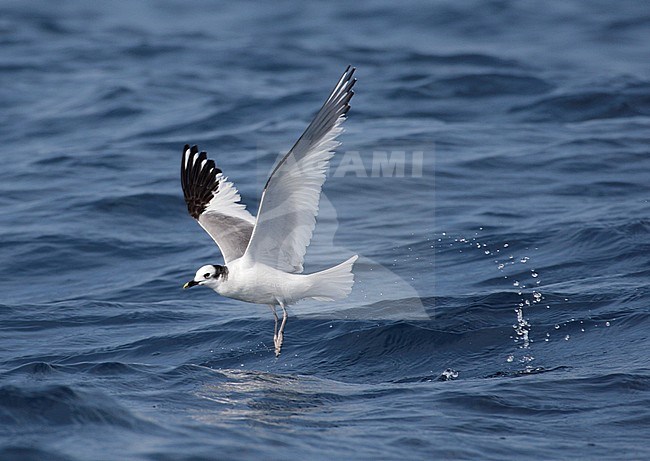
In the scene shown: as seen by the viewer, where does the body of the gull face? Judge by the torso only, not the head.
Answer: to the viewer's left

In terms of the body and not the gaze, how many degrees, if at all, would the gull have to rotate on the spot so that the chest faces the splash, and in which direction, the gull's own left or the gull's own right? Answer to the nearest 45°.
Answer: approximately 135° to the gull's own right
